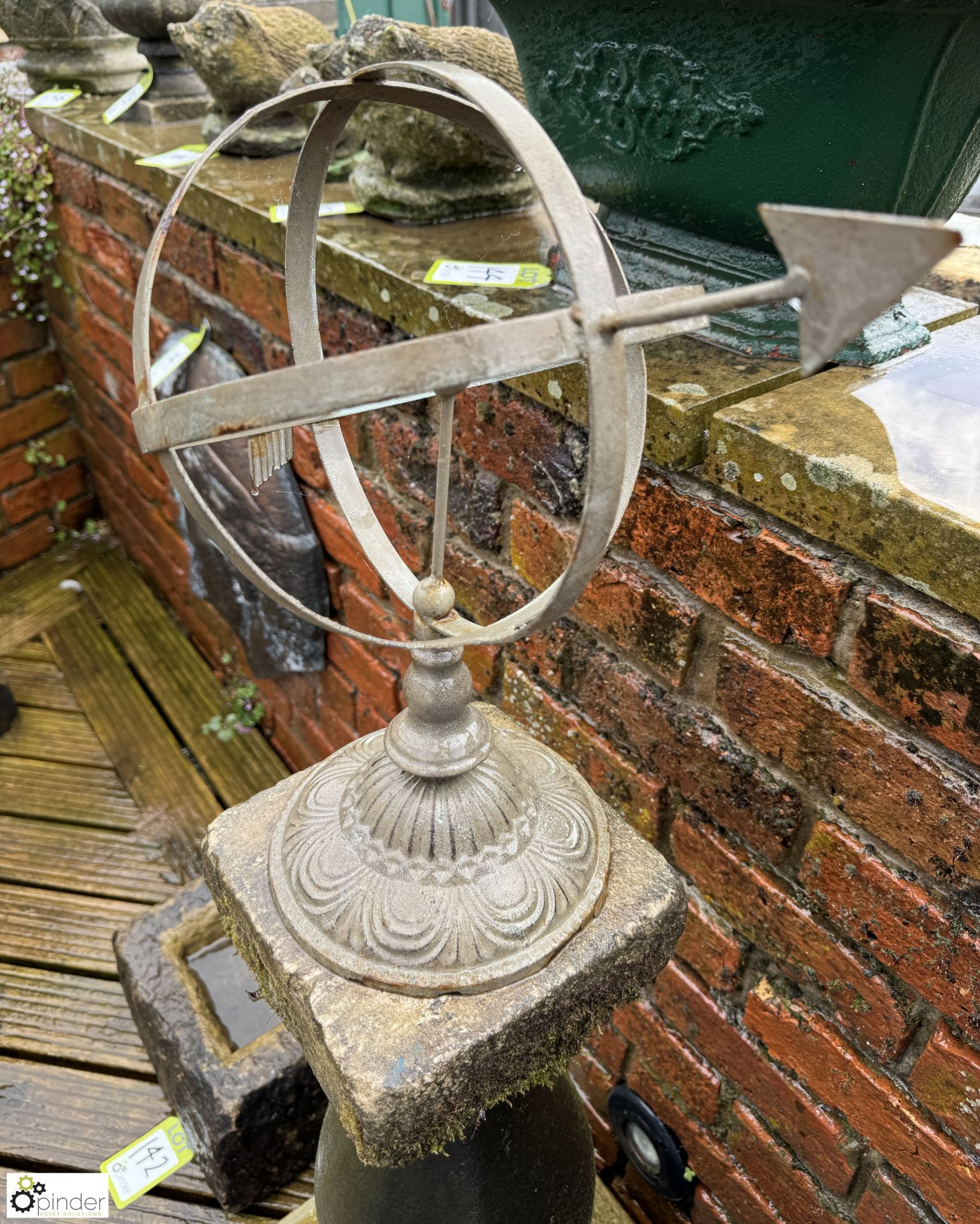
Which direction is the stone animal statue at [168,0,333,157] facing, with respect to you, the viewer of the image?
facing the viewer and to the left of the viewer

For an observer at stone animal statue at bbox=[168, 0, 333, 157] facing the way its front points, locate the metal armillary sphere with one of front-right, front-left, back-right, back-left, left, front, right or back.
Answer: front-left

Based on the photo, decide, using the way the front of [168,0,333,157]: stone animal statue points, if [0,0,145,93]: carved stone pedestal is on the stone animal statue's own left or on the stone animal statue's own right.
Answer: on the stone animal statue's own right

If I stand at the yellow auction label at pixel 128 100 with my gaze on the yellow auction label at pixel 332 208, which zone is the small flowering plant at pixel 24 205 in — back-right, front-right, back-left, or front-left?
back-right

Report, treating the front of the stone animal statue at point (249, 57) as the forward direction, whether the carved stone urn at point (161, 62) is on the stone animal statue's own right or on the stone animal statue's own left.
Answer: on the stone animal statue's own right
